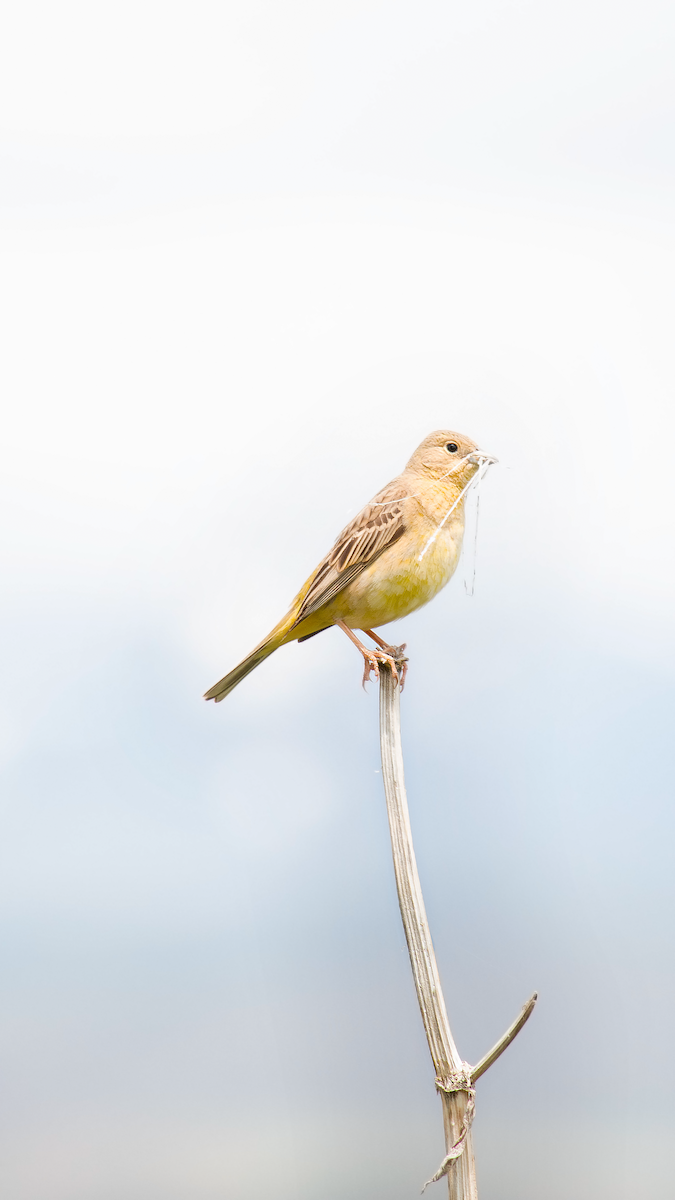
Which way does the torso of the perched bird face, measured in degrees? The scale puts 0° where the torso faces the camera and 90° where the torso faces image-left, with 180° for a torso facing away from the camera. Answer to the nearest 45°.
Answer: approximately 270°
